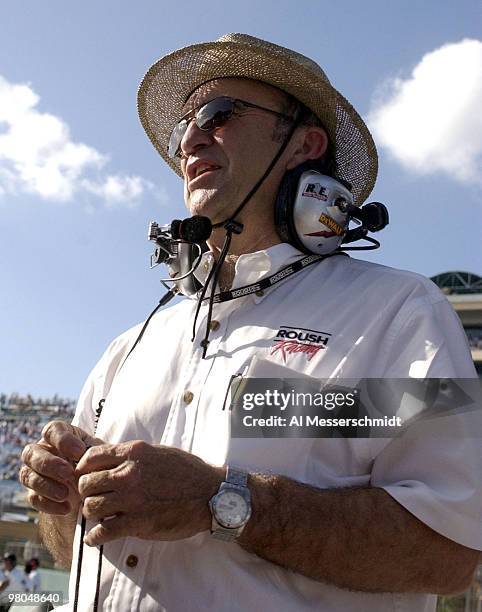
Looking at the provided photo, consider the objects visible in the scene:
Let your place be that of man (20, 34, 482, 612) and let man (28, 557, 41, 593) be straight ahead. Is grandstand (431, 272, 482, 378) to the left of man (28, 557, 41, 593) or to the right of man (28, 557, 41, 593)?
right

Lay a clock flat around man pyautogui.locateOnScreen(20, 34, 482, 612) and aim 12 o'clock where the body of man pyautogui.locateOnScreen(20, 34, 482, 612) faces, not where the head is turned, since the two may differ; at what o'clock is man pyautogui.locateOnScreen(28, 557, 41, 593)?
man pyautogui.locateOnScreen(28, 557, 41, 593) is roughly at 4 o'clock from man pyautogui.locateOnScreen(20, 34, 482, 612).

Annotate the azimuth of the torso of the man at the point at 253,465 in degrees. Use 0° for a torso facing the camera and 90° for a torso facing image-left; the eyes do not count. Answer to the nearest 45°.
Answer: approximately 45°

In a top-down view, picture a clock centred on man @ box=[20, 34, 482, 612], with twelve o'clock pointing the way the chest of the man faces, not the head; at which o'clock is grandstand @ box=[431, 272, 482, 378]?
The grandstand is roughly at 5 o'clock from the man.

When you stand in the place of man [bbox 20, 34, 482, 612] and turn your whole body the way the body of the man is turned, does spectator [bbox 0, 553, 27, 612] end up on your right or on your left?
on your right
